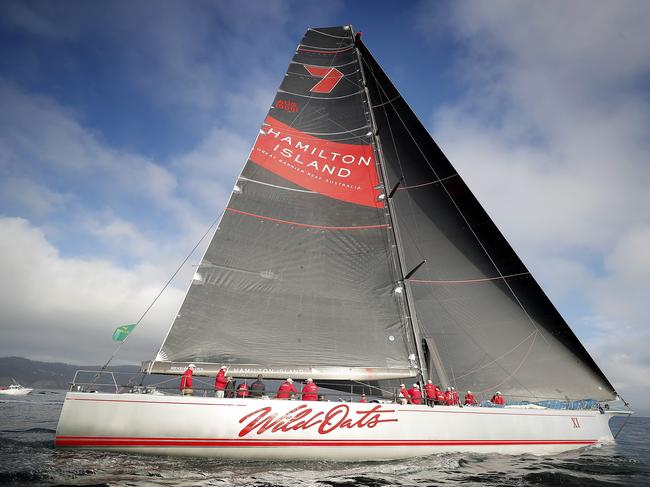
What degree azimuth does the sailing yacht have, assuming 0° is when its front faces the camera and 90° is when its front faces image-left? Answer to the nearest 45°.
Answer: approximately 270°
